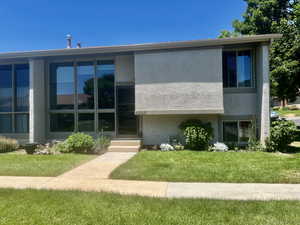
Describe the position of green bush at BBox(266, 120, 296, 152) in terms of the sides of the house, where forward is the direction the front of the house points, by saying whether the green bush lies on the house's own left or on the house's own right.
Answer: on the house's own left

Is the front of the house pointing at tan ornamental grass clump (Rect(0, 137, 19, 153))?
no

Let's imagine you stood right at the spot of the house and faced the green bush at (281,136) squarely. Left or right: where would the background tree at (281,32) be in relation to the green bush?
left

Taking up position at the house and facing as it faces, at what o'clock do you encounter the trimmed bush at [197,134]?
The trimmed bush is roughly at 10 o'clock from the house.

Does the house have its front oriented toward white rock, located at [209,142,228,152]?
no

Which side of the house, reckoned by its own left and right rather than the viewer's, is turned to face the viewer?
front
